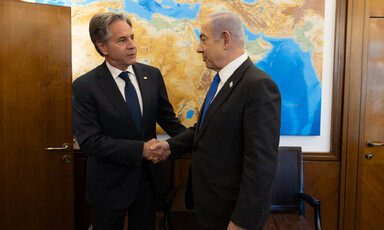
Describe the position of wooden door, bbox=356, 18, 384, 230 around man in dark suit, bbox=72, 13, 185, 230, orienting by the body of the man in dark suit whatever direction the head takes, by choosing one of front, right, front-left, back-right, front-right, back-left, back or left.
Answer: front-left

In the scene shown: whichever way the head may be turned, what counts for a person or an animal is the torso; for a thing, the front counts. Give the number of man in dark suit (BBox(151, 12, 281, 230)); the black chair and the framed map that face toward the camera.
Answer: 2

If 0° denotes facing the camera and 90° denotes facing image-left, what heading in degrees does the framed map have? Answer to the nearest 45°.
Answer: approximately 0°

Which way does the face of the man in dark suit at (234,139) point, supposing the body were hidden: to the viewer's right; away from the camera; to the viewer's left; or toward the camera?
to the viewer's left

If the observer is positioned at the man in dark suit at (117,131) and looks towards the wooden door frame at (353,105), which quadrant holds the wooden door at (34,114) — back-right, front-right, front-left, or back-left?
back-left

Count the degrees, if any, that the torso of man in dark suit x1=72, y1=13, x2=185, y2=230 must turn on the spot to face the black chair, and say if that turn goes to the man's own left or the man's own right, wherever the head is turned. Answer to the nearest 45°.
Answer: approximately 45° to the man's own left

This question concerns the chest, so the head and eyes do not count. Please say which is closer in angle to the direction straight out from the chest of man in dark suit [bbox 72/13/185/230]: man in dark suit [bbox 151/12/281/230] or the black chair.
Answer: the man in dark suit

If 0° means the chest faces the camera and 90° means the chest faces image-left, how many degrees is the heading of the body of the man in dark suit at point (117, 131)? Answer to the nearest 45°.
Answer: approximately 315°

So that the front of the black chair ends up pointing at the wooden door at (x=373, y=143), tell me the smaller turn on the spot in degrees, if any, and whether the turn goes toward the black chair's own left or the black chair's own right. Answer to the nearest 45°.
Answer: approximately 135° to the black chair's own left

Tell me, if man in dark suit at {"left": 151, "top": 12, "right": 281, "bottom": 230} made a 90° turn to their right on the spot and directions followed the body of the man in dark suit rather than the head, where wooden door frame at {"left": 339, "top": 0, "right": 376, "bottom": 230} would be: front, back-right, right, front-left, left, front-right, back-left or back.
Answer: front-right

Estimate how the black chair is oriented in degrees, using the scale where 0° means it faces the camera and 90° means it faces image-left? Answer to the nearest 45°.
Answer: approximately 0°

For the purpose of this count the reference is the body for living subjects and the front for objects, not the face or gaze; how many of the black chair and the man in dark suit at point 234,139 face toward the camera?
1

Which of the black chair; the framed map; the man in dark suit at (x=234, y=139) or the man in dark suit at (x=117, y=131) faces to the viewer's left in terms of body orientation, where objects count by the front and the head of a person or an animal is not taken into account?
the man in dark suit at (x=234, y=139)

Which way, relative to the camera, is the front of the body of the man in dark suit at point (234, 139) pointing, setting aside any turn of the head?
to the viewer's left
